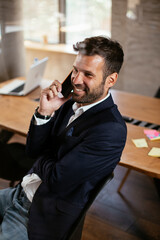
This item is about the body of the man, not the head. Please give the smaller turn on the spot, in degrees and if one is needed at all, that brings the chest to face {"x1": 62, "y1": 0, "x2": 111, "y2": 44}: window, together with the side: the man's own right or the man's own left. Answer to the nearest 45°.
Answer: approximately 135° to the man's own right

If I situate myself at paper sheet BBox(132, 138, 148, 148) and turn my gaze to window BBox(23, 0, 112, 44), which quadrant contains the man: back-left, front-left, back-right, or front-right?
back-left

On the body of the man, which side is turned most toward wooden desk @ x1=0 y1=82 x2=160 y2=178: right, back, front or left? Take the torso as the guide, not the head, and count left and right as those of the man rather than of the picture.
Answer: back

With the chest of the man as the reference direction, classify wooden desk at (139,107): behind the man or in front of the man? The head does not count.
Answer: behind

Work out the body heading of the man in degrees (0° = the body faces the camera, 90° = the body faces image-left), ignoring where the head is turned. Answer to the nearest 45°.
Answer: approximately 45°

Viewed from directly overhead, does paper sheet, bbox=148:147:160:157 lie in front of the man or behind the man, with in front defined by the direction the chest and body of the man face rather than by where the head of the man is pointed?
behind

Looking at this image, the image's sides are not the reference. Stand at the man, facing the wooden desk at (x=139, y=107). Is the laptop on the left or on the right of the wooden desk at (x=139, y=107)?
left

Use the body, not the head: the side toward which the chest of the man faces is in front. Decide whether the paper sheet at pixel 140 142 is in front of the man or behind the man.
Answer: behind

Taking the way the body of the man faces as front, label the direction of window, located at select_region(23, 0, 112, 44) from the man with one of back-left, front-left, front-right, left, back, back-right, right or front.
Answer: back-right
